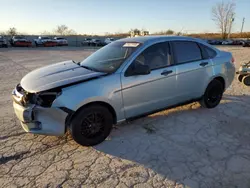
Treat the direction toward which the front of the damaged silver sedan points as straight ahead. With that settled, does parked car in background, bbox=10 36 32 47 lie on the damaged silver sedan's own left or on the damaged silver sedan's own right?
on the damaged silver sedan's own right

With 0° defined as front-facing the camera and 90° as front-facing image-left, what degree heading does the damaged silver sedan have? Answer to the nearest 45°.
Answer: approximately 45°
